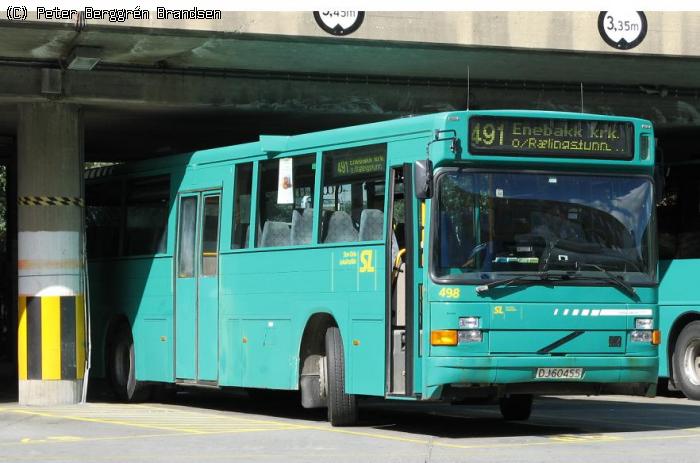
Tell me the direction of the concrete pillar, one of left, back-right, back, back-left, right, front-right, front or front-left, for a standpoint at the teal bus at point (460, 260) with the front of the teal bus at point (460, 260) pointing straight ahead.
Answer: back

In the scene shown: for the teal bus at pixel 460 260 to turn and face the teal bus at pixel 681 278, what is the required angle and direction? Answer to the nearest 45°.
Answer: approximately 90° to its left
